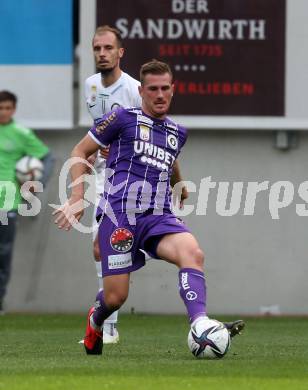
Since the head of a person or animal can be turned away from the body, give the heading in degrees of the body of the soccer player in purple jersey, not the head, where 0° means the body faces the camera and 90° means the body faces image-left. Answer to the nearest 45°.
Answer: approximately 315°

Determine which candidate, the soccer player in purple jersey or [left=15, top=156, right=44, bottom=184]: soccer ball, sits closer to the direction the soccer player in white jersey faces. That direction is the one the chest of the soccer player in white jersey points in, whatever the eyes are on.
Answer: the soccer player in purple jersey

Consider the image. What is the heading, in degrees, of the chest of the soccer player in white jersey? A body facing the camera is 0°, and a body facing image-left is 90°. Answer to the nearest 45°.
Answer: approximately 45°

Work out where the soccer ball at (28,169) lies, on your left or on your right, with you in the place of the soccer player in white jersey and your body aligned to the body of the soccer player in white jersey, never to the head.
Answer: on your right

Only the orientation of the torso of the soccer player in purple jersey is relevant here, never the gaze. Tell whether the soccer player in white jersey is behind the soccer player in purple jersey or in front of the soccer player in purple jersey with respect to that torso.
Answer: behind

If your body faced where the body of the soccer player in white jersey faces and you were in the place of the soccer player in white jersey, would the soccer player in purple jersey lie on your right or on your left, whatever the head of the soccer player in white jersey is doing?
on your left
